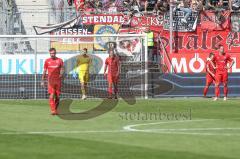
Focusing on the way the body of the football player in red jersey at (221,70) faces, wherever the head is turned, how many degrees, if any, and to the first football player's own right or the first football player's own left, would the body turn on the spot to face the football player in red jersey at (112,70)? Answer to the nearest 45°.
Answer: approximately 90° to the first football player's own right

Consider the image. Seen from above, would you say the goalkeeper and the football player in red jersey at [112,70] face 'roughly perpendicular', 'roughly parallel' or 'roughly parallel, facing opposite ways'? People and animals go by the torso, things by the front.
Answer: roughly parallel

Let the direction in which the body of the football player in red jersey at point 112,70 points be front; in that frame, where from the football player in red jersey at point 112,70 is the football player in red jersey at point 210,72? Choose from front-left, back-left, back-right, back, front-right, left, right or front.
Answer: left

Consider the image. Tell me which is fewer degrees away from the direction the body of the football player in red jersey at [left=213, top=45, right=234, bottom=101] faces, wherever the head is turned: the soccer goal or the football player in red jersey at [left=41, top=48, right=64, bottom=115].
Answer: the football player in red jersey

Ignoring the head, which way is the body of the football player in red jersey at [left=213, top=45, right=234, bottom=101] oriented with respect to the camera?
toward the camera

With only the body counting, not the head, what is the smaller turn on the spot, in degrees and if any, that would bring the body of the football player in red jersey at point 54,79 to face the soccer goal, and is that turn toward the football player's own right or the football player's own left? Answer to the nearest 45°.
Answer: approximately 180°

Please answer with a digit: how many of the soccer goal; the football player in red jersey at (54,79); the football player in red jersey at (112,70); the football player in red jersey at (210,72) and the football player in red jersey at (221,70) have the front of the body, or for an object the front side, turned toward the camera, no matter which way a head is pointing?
4

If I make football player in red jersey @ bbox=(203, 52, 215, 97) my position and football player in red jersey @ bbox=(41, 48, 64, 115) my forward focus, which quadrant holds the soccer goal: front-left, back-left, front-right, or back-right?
front-right

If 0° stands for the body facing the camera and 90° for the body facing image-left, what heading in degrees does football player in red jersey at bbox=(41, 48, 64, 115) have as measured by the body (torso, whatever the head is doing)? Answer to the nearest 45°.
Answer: approximately 0°

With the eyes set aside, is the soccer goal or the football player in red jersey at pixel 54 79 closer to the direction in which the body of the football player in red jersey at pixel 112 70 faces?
the football player in red jersey
